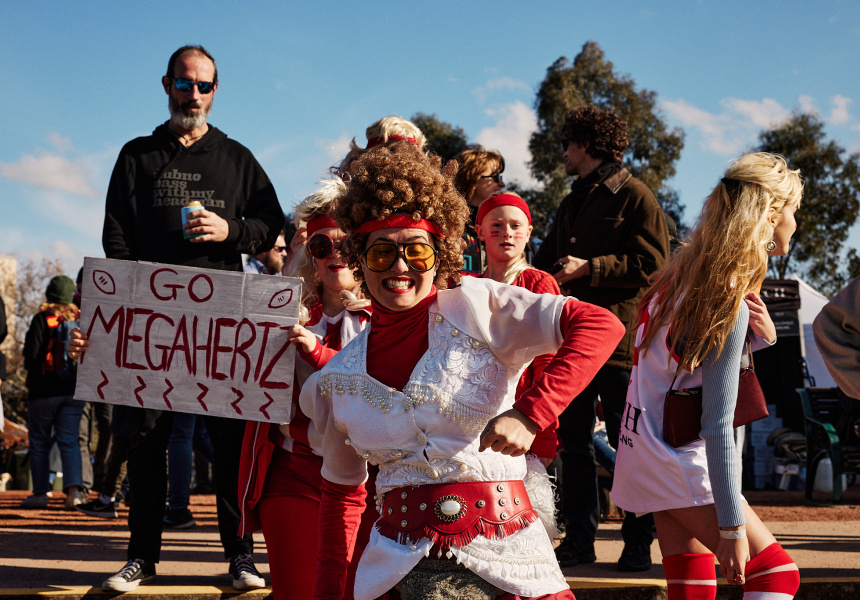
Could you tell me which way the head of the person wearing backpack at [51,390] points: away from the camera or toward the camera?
away from the camera

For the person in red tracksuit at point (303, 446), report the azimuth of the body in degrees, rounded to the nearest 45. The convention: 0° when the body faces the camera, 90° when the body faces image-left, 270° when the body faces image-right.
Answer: approximately 315°

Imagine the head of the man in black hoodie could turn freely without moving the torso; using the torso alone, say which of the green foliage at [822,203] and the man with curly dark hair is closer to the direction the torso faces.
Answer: the man with curly dark hair

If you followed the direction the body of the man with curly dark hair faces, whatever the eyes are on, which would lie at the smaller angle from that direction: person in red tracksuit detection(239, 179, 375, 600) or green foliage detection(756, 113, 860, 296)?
the person in red tracksuit

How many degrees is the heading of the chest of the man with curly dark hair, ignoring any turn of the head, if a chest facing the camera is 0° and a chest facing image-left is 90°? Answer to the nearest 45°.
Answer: approximately 45°

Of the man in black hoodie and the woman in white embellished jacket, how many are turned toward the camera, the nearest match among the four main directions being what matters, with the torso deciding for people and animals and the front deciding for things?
2

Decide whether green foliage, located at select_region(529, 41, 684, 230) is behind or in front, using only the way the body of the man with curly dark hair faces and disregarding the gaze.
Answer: behind

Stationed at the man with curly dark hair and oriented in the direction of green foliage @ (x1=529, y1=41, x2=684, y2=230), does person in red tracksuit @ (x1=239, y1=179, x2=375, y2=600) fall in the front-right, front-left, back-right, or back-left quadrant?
back-left

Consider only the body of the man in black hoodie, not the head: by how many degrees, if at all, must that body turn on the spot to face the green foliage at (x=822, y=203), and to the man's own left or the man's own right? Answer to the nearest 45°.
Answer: approximately 135° to the man's own left

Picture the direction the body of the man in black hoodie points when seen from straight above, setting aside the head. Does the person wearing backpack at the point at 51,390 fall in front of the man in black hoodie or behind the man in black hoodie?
behind

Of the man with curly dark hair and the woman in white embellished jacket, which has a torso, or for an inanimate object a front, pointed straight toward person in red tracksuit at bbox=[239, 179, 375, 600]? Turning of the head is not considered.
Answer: the man with curly dark hair
